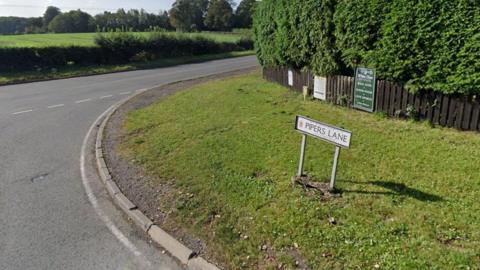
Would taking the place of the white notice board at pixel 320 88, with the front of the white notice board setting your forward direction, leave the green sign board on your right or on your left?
on your left

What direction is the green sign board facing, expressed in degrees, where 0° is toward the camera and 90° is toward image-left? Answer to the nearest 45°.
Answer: approximately 45°

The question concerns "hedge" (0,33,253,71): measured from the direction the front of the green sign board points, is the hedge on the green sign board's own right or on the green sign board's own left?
on the green sign board's own right

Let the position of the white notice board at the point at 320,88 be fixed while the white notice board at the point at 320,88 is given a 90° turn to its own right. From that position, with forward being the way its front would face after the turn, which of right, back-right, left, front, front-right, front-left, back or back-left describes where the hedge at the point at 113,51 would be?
front

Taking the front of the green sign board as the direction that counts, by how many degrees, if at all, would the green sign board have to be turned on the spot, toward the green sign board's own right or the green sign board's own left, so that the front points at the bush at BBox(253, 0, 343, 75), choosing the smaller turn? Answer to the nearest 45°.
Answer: approximately 90° to the green sign board's own right
